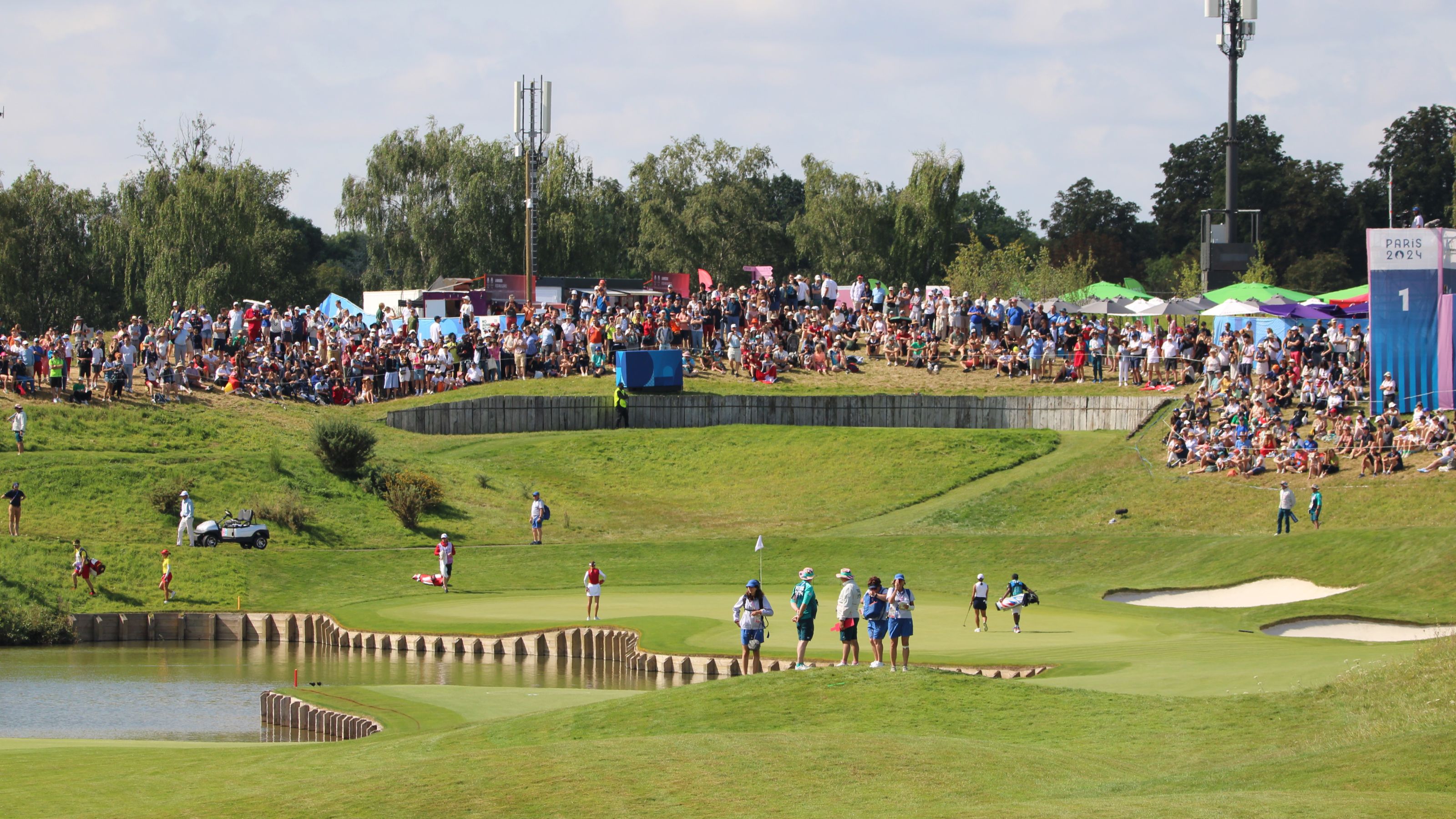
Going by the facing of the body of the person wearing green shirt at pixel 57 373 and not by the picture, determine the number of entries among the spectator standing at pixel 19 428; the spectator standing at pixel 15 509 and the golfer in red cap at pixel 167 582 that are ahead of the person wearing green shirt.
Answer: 3

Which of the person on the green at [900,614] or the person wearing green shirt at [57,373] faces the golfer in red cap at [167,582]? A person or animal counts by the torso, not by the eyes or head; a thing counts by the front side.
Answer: the person wearing green shirt

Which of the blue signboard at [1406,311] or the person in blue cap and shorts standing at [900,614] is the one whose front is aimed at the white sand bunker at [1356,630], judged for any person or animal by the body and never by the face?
the blue signboard

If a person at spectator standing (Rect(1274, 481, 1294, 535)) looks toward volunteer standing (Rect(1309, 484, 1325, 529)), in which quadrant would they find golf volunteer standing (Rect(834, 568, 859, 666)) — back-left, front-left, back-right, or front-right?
back-right

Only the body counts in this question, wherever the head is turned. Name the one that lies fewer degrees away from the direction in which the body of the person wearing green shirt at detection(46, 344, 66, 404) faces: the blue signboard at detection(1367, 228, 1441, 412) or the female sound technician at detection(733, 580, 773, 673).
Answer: the female sound technician

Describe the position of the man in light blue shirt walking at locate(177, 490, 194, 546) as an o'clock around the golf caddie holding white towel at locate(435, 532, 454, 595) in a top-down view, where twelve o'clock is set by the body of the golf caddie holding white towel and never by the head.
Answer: The man in light blue shirt walking is roughly at 4 o'clock from the golf caddie holding white towel.
